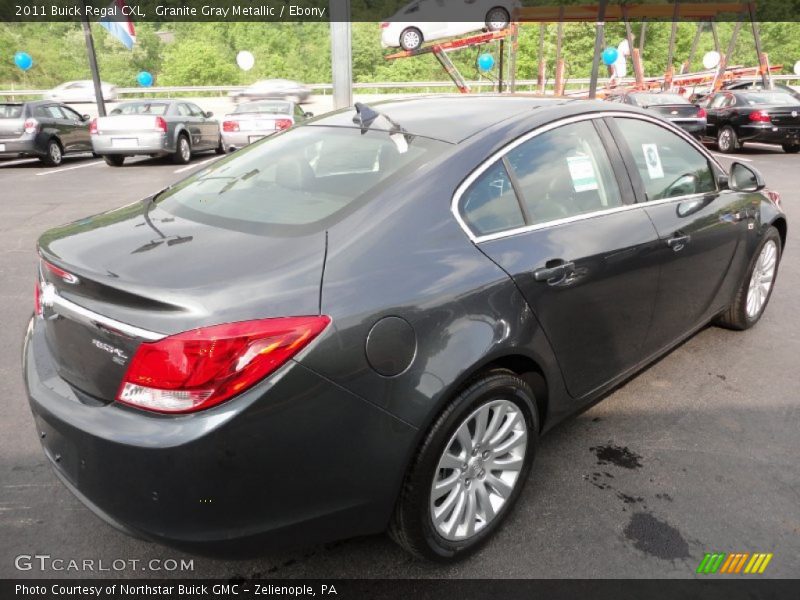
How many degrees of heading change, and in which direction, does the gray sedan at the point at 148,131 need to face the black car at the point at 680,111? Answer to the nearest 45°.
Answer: approximately 45° to its right

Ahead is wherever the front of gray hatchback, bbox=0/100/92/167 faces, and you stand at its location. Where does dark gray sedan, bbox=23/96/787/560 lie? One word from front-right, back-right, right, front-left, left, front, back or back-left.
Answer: back-right

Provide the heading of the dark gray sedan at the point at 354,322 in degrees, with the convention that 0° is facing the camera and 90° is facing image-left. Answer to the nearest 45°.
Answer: approximately 225°

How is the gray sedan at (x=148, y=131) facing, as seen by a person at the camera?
facing away from the viewer and to the right of the viewer

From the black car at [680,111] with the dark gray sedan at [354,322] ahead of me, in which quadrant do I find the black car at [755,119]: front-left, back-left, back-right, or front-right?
back-left

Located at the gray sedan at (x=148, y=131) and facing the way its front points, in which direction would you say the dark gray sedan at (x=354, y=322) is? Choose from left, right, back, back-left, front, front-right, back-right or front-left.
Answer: back-right

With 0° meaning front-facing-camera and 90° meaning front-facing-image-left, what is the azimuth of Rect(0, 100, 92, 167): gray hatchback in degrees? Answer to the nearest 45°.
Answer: approximately 225°
